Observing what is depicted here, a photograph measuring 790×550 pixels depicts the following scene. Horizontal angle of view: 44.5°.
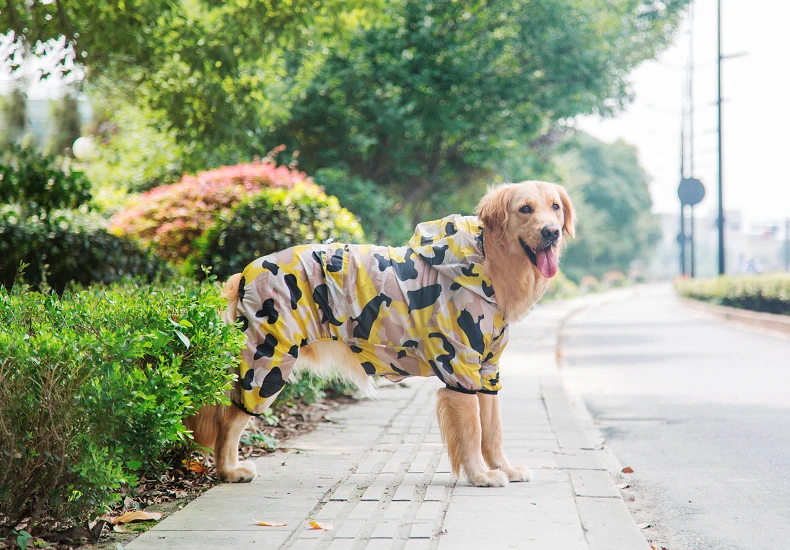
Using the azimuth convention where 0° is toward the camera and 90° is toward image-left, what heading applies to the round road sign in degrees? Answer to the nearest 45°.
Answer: approximately 0°

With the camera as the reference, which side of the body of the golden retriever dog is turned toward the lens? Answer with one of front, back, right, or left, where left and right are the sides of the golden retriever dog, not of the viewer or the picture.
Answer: right

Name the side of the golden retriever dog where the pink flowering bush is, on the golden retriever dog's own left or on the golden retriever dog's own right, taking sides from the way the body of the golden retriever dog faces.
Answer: on the golden retriever dog's own left

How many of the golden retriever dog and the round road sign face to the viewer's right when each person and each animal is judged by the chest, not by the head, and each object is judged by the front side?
1

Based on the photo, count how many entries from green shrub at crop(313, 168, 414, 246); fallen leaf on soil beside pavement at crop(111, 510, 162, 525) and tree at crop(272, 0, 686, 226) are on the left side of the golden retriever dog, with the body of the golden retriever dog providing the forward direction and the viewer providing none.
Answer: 2

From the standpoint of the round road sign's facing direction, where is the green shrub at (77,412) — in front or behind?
in front

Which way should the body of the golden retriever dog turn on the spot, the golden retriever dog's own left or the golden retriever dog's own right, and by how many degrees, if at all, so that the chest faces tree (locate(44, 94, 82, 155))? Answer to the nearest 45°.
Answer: approximately 90° to the golden retriever dog's own left

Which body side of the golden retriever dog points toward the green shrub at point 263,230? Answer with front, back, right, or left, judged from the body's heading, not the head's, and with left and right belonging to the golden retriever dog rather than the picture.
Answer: left

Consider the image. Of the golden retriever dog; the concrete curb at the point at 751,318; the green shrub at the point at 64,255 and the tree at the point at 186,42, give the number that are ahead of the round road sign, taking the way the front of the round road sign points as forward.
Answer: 4

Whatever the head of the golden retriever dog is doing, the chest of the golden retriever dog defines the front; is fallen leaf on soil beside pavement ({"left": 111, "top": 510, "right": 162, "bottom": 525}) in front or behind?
behind

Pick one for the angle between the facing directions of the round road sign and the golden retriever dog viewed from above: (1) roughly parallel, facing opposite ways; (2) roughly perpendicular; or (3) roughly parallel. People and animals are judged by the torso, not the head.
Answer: roughly perpendicular
